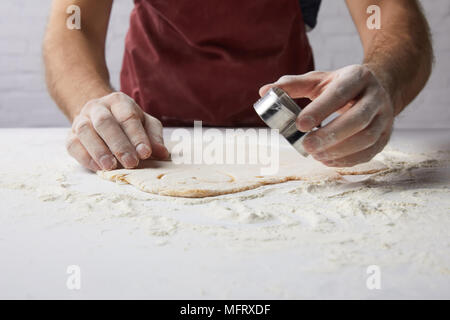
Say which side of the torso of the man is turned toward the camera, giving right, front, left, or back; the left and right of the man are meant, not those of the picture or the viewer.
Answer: front
